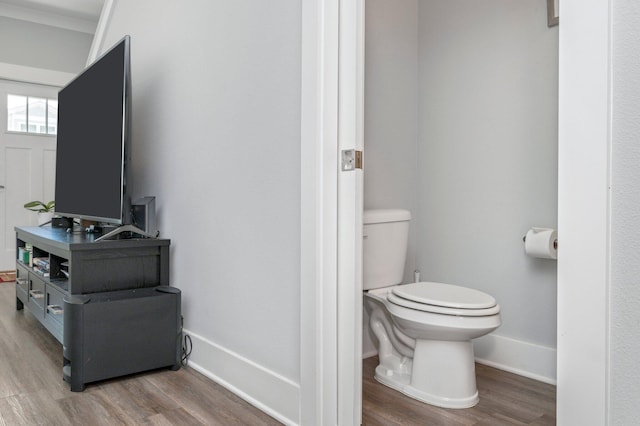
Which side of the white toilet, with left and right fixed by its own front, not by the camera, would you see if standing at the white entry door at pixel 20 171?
back

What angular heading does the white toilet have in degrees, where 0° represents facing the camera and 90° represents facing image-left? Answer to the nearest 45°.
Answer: approximately 315°

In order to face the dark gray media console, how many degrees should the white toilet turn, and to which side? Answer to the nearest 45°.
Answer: approximately 135° to its right

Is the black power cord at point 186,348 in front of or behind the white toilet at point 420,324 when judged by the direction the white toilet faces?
behind
